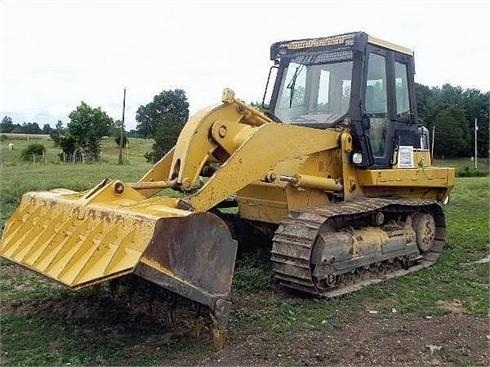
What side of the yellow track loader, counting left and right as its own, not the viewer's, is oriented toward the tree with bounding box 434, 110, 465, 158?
back

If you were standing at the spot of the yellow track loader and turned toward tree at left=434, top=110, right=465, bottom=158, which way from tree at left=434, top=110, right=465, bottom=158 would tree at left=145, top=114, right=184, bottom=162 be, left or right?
left

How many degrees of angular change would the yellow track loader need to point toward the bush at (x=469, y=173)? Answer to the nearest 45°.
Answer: approximately 180°

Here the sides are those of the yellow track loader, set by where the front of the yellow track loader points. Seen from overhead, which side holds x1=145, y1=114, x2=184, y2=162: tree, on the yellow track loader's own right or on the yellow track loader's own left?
on the yellow track loader's own right

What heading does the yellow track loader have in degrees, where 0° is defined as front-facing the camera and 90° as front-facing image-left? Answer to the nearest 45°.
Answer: approximately 45°

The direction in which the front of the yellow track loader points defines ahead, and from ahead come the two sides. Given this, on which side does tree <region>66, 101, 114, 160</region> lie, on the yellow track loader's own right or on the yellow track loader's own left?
on the yellow track loader's own right

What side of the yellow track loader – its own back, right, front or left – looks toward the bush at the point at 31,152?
right
